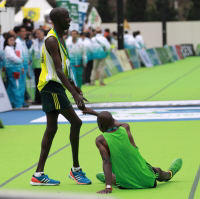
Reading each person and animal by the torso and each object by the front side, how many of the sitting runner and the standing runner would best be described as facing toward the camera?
0

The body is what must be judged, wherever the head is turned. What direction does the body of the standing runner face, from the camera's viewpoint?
to the viewer's right

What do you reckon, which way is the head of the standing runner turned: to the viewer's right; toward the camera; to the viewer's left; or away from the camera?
to the viewer's right

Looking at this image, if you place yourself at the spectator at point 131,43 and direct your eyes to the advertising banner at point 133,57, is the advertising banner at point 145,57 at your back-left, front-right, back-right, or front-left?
front-left

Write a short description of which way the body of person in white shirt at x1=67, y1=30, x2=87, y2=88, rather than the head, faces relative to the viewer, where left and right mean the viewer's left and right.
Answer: facing the viewer

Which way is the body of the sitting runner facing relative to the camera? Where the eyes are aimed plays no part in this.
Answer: away from the camera

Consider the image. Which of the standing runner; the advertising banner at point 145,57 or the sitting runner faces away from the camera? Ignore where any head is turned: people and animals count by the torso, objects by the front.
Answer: the sitting runner

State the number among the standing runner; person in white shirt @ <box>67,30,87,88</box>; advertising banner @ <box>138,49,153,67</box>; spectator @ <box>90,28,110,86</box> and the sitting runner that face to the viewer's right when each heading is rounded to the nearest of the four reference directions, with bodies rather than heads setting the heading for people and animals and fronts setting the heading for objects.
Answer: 1

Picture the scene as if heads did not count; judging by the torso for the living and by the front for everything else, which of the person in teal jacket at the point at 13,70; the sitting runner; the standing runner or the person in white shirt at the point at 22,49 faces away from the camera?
the sitting runner

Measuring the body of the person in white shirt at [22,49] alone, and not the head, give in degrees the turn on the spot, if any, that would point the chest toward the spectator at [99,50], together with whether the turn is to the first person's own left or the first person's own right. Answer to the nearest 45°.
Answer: approximately 90° to the first person's own left

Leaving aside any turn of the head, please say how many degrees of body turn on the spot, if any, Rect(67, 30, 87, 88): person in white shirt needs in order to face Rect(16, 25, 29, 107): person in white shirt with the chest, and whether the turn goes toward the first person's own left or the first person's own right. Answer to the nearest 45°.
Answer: approximately 45° to the first person's own right
